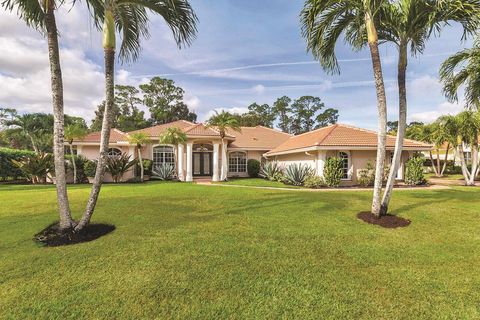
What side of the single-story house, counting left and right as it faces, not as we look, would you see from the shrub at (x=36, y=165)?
right

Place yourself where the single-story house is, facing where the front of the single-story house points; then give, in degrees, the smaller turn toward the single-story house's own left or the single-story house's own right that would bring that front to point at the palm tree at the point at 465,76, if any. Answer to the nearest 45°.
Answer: approximately 45° to the single-story house's own left

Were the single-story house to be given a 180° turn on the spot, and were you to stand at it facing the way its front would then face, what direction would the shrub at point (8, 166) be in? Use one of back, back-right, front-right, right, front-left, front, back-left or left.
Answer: left

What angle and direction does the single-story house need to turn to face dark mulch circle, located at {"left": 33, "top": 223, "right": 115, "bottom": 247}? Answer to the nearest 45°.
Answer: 0° — it already faces it

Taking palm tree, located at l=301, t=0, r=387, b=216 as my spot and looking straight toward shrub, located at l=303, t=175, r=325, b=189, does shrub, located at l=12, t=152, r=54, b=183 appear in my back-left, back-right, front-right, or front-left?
front-left

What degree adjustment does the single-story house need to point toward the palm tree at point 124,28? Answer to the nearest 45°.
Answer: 0° — it already faces it

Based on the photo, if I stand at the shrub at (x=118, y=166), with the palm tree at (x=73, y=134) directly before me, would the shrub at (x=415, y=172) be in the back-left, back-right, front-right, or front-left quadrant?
back-left

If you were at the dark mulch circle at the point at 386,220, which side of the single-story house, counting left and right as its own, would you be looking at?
front

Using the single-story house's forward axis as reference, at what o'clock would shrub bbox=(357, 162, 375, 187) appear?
The shrub is roughly at 10 o'clock from the single-story house.

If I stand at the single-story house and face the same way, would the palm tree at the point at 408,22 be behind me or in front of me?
in front

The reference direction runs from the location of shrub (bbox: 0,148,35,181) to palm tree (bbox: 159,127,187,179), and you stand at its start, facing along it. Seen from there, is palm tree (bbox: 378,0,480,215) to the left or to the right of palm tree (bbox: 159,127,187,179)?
right

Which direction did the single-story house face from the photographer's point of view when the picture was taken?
facing the viewer
